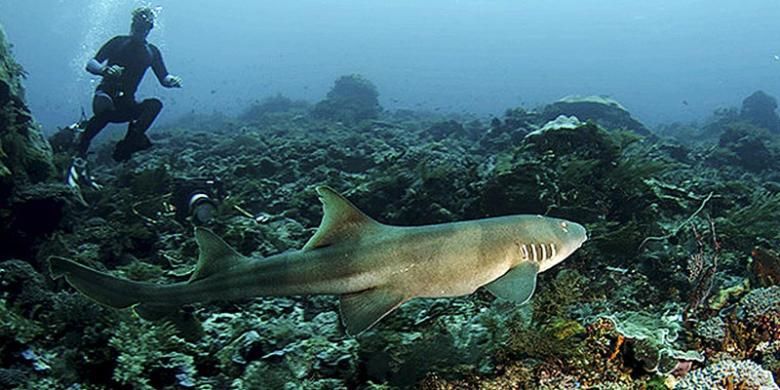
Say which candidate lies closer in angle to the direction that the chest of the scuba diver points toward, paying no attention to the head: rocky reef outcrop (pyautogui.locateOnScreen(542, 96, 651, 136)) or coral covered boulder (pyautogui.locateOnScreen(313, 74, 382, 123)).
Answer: the rocky reef outcrop

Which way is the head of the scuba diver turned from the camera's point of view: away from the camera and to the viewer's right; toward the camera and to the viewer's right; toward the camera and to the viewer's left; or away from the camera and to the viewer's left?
toward the camera and to the viewer's right

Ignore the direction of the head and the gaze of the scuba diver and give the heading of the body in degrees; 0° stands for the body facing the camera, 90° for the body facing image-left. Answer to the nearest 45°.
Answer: approximately 315°

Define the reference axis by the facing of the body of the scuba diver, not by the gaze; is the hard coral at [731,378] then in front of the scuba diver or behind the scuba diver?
in front

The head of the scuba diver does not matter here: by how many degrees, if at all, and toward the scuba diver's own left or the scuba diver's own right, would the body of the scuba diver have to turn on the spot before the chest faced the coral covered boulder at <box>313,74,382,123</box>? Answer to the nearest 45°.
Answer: approximately 90° to the scuba diver's own left

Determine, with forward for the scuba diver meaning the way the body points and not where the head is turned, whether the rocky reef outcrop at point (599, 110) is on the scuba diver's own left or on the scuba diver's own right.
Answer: on the scuba diver's own left
